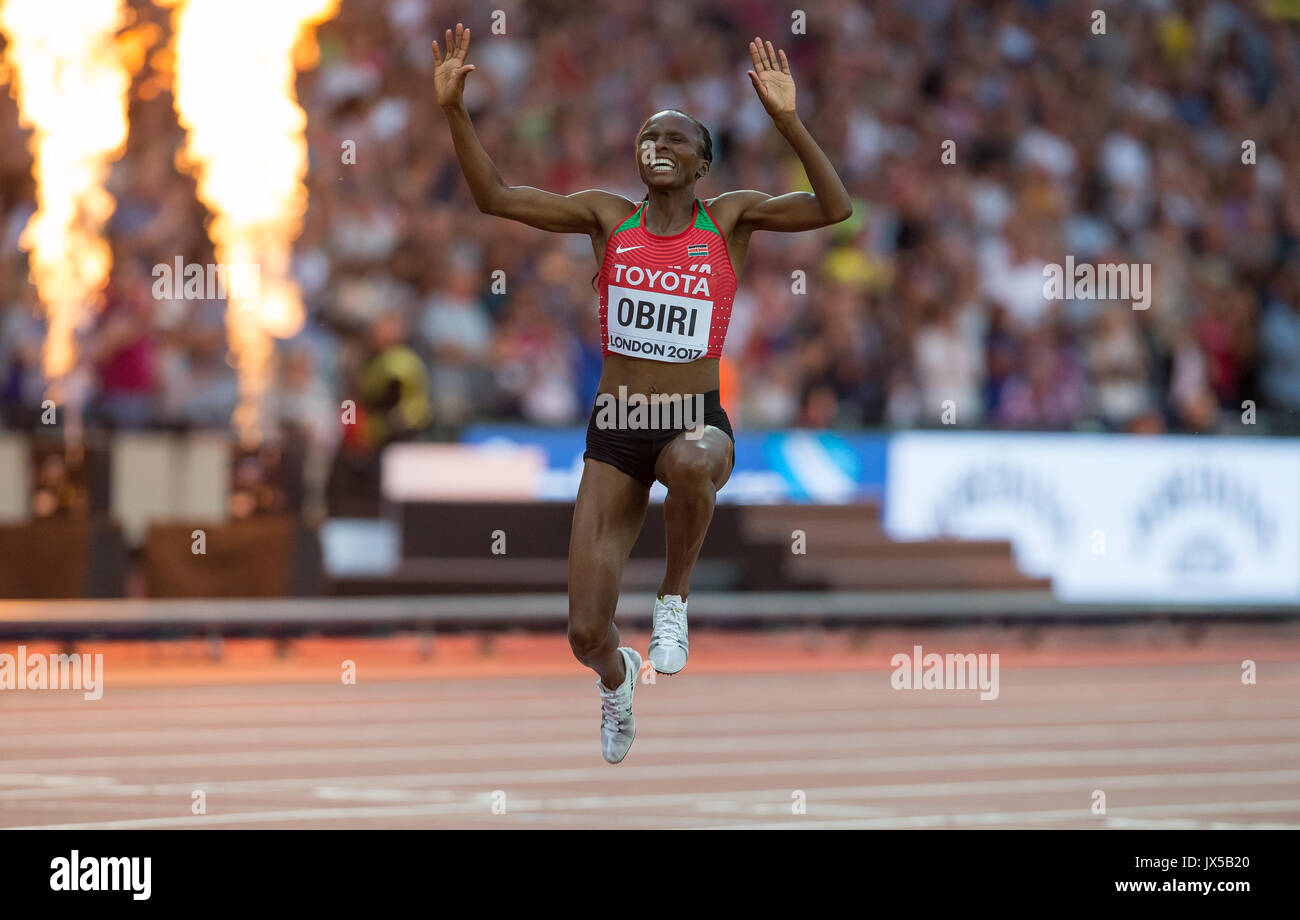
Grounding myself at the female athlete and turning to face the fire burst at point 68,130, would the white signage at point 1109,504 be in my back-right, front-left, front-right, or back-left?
front-right

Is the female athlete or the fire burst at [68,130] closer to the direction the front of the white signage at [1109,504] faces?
the female athlete

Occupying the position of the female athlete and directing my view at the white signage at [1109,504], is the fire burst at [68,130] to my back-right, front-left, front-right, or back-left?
front-left

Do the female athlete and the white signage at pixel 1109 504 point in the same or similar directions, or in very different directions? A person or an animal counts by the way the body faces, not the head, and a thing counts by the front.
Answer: same or similar directions

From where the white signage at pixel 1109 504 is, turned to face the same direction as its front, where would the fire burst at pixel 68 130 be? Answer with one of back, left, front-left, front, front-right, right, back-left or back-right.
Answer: right

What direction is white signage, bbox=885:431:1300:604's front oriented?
toward the camera

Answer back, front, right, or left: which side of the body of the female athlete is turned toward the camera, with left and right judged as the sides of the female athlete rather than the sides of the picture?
front

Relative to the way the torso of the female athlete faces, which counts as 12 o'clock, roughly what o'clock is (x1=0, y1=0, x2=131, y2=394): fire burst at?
The fire burst is roughly at 5 o'clock from the female athlete.

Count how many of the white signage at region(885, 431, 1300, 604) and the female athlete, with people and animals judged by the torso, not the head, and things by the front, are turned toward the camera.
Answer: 2

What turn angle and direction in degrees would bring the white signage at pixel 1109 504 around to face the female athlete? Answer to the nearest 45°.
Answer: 0° — it already faces them

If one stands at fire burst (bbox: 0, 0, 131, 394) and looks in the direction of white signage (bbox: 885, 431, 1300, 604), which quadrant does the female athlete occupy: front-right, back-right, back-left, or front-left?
front-right
